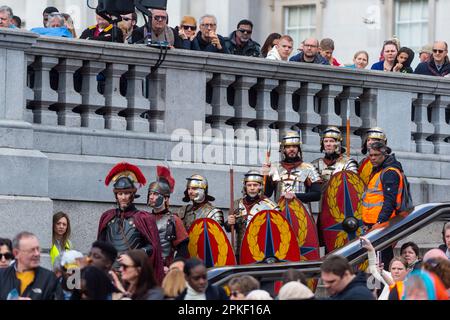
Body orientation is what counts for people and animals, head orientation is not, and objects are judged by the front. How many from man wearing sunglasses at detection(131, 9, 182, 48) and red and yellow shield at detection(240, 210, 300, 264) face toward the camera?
2

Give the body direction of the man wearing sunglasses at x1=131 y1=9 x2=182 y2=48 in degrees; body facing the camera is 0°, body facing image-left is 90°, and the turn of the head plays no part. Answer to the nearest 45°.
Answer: approximately 0°

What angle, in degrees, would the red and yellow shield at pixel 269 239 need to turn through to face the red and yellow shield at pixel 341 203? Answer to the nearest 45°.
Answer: approximately 135° to its left

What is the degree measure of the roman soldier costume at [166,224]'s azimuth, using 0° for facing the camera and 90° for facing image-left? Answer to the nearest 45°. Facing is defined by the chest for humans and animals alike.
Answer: approximately 45°
